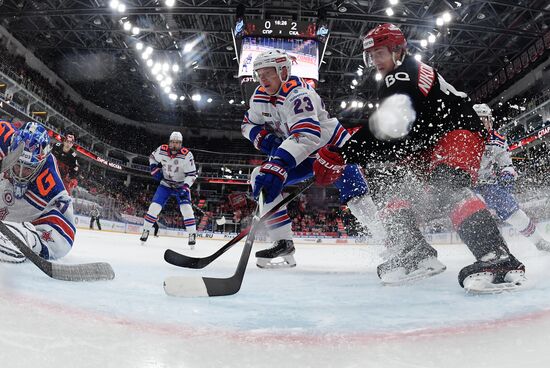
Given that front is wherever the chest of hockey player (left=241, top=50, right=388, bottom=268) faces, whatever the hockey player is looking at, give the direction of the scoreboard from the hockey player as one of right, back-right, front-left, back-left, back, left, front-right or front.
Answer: back-right

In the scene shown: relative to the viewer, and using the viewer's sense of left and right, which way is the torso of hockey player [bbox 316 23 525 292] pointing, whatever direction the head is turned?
facing to the left of the viewer

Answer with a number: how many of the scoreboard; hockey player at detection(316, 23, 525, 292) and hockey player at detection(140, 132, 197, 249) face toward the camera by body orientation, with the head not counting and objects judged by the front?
2

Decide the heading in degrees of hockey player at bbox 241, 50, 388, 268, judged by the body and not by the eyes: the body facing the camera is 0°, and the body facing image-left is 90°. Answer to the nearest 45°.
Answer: approximately 45°

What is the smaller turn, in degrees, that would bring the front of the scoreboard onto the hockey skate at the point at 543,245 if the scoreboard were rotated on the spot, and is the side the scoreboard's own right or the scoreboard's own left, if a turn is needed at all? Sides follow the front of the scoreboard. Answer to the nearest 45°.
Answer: approximately 45° to the scoreboard's own left

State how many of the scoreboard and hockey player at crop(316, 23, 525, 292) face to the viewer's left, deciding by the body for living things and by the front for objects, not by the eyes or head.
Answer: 1

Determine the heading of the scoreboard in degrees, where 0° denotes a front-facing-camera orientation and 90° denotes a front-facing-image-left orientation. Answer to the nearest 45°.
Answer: approximately 0°
